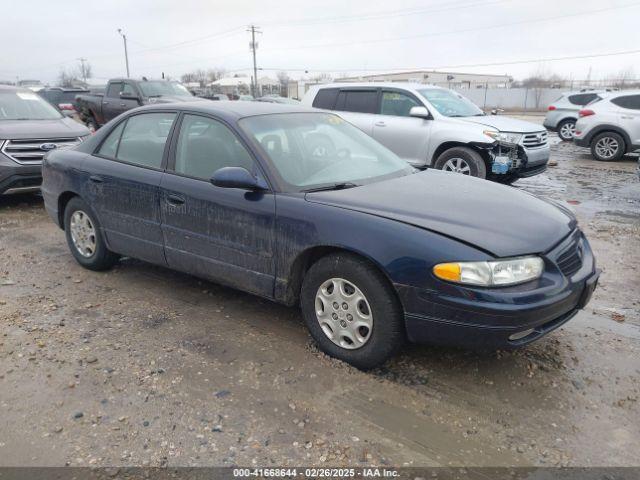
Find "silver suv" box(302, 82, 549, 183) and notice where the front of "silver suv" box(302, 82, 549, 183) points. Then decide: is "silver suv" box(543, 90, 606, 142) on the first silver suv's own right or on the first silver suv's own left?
on the first silver suv's own left

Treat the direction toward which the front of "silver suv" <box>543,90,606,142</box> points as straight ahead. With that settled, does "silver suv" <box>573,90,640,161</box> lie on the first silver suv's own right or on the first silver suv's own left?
on the first silver suv's own right

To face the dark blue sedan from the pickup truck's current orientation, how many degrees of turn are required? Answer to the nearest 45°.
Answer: approximately 45° to its right

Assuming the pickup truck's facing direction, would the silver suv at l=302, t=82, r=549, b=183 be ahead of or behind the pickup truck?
ahead

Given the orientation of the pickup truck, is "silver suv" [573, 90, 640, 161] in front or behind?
in front

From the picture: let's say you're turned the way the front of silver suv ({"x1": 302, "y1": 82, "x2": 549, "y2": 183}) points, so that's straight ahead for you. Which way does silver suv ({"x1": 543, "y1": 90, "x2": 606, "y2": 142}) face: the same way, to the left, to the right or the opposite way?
to the left

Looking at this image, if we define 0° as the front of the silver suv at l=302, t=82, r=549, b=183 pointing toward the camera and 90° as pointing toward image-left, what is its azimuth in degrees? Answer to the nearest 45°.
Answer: approximately 315°

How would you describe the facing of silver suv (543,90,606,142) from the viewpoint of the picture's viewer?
facing away from the viewer and to the right of the viewer

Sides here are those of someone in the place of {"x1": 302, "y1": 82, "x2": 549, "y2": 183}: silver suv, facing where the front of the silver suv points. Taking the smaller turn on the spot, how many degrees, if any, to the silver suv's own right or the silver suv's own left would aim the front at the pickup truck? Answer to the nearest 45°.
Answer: approximately 180°

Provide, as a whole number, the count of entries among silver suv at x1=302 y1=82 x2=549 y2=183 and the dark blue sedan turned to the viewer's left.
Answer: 0

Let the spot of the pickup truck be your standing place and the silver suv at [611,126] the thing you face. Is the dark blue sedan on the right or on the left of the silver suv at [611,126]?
right

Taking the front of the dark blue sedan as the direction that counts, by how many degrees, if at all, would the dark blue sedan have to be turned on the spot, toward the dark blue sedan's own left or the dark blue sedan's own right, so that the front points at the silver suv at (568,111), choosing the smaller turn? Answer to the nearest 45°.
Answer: approximately 90° to the dark blue sedan's own left
